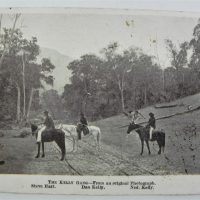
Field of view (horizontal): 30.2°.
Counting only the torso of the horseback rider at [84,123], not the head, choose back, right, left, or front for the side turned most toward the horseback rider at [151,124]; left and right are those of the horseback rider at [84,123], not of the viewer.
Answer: back

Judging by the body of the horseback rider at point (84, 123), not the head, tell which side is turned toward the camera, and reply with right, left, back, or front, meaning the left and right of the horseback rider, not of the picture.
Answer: left
